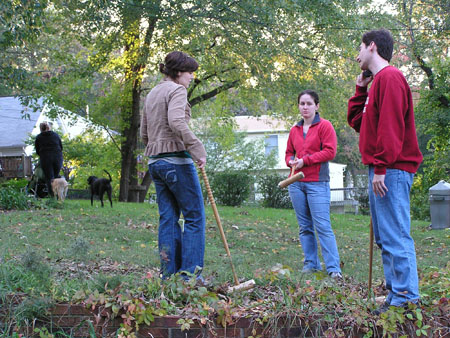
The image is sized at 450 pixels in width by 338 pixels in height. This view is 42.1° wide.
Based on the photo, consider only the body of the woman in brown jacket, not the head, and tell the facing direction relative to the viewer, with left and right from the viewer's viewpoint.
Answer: facing away from the viewer and to the right of the viewer

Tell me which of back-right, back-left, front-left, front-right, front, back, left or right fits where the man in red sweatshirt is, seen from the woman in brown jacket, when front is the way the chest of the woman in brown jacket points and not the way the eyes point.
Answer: right

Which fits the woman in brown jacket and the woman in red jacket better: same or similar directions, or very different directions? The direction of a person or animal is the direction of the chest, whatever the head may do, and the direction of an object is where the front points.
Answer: very different directions

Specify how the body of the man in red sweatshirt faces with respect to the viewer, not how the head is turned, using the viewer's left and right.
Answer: facing to the left of the viewer

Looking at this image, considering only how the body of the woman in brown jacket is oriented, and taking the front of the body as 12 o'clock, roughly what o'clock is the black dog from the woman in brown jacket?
The black dog is roughly at 10 o'clock from the woman in brown jacket.

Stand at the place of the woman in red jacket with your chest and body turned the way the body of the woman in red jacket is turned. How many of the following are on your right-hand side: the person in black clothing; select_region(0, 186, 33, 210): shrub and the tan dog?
3

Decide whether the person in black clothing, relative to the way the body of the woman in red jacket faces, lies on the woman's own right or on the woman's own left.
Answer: on the woman's own right

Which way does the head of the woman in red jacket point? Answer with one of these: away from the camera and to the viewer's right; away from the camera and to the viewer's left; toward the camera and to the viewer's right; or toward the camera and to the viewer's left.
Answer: toward the camera and to the viewer's left

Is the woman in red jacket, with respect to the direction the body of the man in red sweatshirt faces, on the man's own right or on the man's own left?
on the man's own right

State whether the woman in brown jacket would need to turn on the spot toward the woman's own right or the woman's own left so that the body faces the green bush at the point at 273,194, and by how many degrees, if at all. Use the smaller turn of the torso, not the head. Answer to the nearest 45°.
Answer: approximately 45° to the woman's own left

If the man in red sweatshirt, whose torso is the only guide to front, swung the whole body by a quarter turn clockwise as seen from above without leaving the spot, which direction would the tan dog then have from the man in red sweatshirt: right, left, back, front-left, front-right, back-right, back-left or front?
front-left

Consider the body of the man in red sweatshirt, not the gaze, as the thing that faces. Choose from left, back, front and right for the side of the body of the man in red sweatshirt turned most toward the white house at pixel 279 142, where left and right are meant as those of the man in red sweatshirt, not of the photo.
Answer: right

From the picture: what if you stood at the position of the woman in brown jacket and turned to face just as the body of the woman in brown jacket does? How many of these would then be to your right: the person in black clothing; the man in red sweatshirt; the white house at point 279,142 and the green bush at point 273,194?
1

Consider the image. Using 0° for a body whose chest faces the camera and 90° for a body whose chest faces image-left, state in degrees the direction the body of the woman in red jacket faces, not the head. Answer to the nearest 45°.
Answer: approximately 45°
